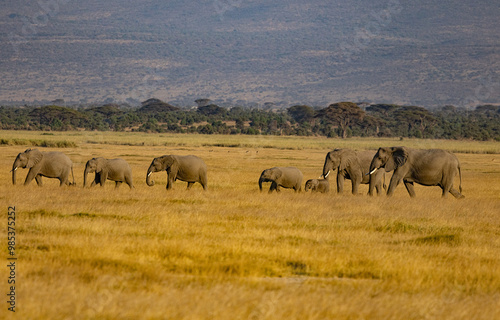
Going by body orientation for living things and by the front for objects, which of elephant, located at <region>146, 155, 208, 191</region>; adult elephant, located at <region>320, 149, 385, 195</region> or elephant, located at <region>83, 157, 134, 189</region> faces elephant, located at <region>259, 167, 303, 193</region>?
the adult elephant

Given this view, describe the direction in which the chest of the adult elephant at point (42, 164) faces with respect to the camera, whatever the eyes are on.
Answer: to the viewer's left

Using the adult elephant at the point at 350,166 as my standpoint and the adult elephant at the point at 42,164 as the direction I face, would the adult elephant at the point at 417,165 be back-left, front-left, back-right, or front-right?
back-left

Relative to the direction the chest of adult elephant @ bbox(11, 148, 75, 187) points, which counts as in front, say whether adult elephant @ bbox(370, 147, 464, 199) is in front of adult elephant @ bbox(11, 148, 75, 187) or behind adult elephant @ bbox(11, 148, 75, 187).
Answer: behind

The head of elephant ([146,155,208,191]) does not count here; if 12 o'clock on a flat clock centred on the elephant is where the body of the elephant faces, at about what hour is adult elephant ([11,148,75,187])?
The adult elephant is roughly at 12 o'clock from the elephant.

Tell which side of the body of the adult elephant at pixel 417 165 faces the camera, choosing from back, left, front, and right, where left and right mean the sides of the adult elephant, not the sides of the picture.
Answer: left

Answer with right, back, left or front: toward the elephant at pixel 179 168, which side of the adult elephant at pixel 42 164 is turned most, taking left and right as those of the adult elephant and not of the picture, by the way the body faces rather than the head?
back

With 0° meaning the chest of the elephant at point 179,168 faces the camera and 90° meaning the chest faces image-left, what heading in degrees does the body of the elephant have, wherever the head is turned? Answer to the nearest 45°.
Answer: approximately 90°

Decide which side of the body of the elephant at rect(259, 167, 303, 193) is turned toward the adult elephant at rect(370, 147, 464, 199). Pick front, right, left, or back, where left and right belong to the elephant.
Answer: back

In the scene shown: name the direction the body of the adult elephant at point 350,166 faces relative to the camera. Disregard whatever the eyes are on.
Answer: to the viewer's left
